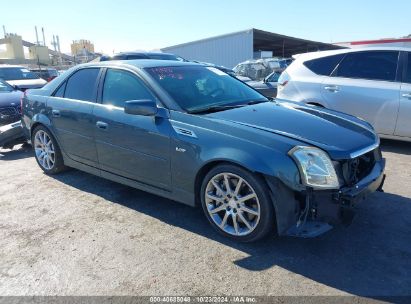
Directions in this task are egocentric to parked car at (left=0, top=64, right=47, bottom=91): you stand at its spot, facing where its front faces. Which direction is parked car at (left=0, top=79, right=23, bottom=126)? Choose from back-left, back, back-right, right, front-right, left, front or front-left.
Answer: front-right

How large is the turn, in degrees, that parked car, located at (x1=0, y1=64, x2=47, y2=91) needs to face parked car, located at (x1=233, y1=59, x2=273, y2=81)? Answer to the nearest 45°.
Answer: approximately 45° to its left

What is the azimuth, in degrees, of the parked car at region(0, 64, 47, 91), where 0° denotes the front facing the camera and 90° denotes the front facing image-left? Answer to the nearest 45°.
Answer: approximately 315°

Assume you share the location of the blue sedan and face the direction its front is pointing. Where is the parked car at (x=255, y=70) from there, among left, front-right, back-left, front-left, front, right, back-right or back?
back-left

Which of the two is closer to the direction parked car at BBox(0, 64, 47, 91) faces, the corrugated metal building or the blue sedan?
the blue sedan

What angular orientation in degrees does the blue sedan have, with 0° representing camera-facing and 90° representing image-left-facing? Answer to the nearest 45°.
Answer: approximately 315°

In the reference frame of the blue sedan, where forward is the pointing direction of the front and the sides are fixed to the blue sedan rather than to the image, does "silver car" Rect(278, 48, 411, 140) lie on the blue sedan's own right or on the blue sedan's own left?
on the blue sedan's own left

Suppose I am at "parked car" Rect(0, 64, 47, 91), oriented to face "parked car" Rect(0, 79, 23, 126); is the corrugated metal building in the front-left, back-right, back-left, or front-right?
back-left

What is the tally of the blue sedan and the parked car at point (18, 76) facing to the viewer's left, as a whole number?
0

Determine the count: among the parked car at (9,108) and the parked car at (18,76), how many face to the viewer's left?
0

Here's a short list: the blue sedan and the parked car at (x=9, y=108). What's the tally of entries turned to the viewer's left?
0

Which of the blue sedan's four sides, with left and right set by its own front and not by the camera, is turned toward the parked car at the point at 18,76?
back

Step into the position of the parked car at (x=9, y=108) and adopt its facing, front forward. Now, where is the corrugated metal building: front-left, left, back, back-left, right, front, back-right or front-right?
left
